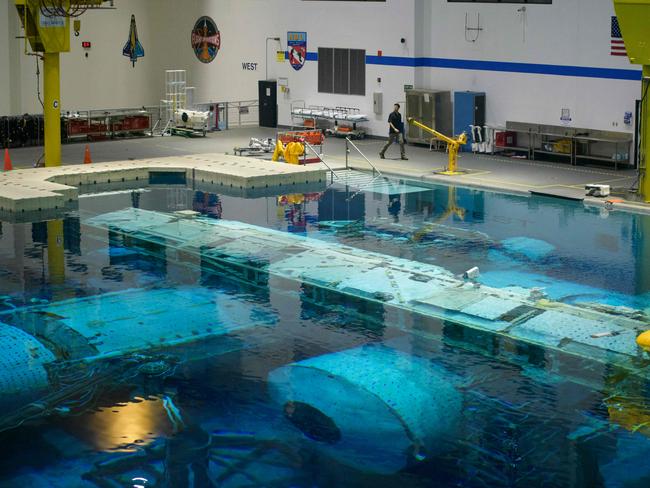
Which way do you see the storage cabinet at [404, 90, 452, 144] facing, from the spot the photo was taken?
facing the viewer and to the left of the viewer

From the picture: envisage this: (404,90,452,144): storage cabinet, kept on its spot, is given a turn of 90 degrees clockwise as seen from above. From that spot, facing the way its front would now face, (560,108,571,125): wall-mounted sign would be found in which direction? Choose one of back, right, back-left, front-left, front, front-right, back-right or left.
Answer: back

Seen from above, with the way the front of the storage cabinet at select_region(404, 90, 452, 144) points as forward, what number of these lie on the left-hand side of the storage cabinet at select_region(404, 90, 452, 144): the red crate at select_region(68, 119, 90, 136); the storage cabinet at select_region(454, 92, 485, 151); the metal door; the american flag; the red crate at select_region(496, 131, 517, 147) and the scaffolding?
3

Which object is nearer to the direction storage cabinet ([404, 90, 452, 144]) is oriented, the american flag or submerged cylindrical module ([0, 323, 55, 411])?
the submerged cylindrical module

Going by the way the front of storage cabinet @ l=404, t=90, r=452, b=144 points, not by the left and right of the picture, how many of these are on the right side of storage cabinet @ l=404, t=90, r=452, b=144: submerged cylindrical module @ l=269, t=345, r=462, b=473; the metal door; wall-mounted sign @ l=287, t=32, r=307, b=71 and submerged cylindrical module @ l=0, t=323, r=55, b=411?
2

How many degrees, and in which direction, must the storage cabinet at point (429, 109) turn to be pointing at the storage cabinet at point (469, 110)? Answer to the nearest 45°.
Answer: approximately 90° to its left

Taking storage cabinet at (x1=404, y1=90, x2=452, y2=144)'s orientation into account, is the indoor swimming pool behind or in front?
in front

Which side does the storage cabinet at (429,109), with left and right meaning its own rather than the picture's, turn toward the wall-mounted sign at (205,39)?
right

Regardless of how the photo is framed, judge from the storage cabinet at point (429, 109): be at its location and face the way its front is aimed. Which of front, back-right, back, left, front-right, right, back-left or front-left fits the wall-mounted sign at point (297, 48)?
right

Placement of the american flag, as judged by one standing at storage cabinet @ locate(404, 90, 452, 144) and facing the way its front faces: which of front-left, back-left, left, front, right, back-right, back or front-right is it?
left

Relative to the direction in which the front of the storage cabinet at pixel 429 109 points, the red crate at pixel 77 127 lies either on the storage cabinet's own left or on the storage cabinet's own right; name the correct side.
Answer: on the storage cabinet's own right

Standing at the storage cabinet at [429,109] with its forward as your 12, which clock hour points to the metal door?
The metal door is roughly at 3 o'clock from the storage cabinet.

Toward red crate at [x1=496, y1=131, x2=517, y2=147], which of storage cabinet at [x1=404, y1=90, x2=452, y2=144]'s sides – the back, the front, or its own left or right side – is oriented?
left
